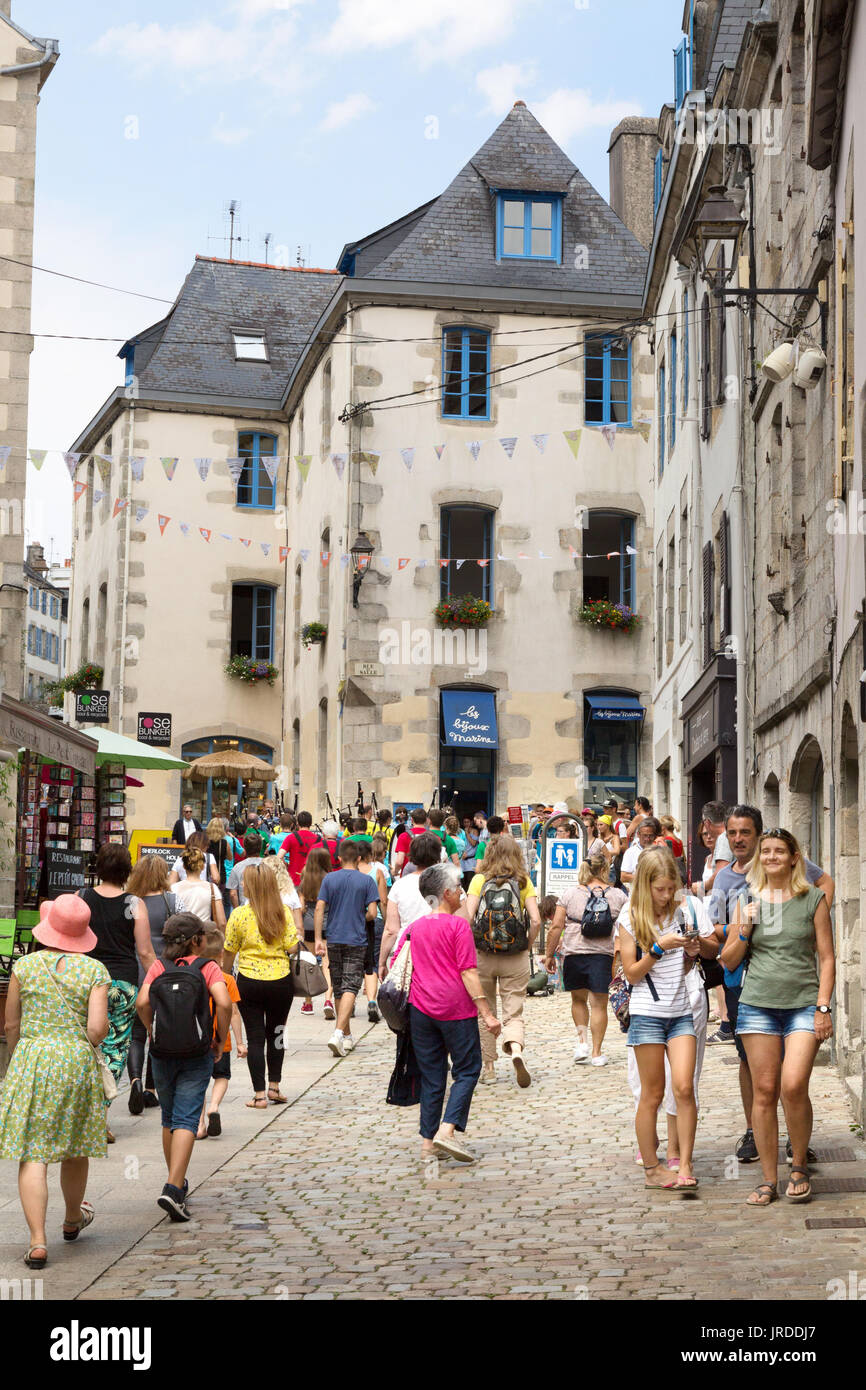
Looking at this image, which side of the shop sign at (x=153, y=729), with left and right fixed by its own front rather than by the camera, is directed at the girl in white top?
front

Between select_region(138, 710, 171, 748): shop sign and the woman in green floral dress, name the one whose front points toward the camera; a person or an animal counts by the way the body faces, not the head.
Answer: the shop sign

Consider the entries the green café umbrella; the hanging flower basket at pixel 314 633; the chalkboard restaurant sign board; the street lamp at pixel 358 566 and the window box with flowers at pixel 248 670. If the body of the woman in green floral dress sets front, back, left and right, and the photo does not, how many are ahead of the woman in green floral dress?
5

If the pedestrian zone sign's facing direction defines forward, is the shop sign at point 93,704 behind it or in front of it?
behind

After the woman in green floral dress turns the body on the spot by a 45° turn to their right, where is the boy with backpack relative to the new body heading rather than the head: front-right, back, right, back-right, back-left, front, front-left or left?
front

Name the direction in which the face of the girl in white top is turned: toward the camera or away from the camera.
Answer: toward the camera

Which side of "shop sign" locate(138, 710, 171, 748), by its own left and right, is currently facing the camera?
front

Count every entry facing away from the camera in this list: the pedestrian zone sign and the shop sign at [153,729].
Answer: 0

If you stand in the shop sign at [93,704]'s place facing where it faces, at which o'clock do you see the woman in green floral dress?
The woman in green floral dress is roughly at 12 o'clock from the shop sign.

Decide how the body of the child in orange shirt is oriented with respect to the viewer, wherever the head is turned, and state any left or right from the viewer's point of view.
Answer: facing away from the viewer

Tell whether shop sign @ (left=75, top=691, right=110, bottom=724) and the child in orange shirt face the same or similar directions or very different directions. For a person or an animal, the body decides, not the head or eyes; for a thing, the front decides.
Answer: very different directions

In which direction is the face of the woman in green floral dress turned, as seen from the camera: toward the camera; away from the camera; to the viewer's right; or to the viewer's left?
away from the camera

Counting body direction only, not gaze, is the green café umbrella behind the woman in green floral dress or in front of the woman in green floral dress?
in front

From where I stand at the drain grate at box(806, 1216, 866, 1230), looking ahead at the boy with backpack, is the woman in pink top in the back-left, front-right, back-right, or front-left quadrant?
front-right

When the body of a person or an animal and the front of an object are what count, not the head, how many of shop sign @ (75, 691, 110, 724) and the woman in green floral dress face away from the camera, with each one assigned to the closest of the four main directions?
1

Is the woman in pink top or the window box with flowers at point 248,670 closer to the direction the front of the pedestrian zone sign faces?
the woman in pink top

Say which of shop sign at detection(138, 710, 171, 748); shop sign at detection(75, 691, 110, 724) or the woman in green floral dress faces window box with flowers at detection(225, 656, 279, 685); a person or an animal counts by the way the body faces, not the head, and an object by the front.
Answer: the woman in green floral dress

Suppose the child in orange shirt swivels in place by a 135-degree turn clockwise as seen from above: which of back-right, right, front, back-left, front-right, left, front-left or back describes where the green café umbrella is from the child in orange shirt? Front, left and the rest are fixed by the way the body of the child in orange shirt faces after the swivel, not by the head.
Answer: back-left

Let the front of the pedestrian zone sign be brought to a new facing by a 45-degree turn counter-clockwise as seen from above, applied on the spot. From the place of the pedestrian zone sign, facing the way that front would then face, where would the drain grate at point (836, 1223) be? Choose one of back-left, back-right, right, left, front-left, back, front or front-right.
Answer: front-right

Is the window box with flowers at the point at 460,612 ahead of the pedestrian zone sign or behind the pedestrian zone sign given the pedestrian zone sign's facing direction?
behind

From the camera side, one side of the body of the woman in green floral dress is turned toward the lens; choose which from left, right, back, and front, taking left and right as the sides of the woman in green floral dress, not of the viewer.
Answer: back

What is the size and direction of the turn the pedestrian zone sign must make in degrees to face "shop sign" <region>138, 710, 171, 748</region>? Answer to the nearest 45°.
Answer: approximately 135° to its right
